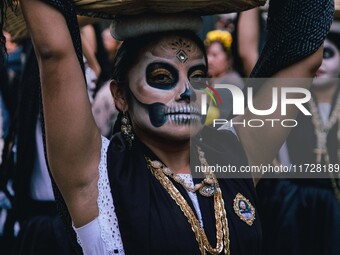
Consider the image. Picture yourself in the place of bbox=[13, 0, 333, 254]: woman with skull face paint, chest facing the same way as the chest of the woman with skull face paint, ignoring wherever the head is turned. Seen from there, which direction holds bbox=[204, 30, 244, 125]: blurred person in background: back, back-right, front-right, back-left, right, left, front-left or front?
back-left

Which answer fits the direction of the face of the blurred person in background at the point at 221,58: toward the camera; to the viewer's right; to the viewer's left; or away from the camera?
toward the camera

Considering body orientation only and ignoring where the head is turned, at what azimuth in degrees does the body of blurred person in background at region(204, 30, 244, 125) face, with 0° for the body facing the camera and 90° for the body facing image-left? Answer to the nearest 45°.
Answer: approximately 45°

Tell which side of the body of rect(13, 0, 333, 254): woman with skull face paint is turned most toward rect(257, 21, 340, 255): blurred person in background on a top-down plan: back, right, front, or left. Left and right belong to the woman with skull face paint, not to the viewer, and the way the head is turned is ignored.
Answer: left

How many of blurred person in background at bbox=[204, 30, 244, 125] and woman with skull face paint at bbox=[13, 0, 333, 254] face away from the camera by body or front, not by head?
0

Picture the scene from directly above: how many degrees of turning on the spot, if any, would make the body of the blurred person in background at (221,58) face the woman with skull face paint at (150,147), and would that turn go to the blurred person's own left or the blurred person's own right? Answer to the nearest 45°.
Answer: approximately 45° to the blurred person's own left

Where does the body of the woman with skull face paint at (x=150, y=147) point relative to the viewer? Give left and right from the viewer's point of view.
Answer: facing the viewer and to the right of the viewer
